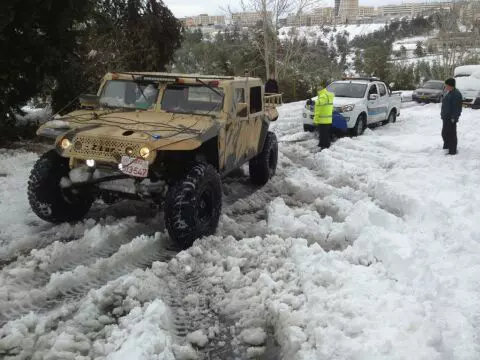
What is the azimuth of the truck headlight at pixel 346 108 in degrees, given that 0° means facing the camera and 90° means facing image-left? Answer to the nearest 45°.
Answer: approximately 45°

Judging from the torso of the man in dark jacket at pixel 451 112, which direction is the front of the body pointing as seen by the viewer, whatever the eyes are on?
to the viewer's left

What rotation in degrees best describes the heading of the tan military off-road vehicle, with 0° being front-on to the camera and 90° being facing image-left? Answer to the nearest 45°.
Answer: approximately 45°

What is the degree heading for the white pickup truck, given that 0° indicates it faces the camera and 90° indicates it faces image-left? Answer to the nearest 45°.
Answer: approximately 45°

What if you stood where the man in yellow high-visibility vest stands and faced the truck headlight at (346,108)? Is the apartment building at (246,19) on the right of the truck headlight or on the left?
left

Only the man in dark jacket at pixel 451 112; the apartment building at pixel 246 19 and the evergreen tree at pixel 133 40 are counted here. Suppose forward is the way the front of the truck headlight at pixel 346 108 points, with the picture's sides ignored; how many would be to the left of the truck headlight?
1

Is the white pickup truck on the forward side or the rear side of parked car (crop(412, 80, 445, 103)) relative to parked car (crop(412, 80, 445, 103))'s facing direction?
on the forward side

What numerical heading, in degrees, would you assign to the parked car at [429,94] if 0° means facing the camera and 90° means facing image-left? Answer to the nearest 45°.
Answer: approximately 45°
